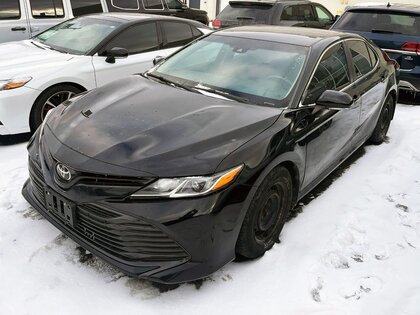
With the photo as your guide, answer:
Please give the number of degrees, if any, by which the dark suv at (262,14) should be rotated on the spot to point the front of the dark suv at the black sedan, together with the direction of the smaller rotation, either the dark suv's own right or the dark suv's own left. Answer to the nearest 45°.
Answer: approximately 135° to the dark suv's own right

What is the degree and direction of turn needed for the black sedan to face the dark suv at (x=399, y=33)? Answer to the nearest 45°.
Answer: approximately 180°

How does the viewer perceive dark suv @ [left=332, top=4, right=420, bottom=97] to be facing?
facing away from the viewer and to the right of the viewer

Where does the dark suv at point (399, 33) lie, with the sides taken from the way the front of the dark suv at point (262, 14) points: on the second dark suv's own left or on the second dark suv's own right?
on the second dark suv's own right

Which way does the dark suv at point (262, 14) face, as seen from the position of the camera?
facing away from the viewer and to the right of the viewer

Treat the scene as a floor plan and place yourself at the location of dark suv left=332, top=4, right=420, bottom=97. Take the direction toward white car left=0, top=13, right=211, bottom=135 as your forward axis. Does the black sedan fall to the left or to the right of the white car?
left

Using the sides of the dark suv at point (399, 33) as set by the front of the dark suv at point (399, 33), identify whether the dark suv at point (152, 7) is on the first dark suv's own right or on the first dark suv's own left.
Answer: on the first dark suv's own left

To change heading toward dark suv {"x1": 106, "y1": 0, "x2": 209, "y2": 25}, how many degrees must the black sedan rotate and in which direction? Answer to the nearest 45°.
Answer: approximately 135° to its right

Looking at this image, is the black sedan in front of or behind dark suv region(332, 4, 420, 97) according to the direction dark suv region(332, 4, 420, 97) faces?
behind

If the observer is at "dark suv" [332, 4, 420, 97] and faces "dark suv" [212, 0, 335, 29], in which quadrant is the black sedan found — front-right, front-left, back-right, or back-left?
back-left
